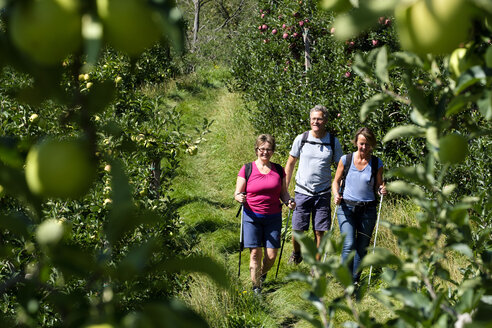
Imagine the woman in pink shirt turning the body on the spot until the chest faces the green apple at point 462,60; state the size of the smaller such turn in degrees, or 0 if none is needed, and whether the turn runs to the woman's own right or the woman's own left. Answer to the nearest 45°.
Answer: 0° — they already face it

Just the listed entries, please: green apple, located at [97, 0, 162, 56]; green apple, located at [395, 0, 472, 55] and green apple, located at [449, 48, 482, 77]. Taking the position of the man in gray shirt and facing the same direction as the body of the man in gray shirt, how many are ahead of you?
3

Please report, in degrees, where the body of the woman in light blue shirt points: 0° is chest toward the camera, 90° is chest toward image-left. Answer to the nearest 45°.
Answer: approximately 0°

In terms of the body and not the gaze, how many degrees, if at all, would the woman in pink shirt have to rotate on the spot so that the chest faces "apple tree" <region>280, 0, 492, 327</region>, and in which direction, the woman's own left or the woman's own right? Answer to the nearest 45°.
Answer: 0° — they already face it

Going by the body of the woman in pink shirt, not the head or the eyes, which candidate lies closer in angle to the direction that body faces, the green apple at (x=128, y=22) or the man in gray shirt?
the green apple

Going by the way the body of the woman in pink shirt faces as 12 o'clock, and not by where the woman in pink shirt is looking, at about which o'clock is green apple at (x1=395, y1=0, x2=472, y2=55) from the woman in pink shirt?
The green apple is roughly at 12 o'clock from the woman in pink shirt.

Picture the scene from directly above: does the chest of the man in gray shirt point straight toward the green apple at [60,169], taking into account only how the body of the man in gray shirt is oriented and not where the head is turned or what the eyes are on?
yes

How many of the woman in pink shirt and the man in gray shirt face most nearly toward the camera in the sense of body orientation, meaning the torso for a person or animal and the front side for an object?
2

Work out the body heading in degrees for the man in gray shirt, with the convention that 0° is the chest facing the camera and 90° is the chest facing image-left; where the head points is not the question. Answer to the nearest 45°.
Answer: approximately 0°
